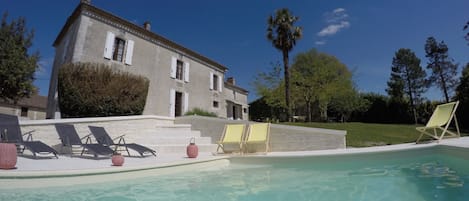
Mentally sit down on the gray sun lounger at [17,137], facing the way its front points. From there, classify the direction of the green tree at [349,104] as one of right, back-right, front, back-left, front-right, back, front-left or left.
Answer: front-left

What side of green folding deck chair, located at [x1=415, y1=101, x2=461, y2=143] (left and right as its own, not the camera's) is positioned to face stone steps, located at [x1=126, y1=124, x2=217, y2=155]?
front

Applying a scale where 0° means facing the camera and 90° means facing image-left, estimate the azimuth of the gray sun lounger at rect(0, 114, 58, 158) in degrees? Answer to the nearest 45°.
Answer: approximately 315°

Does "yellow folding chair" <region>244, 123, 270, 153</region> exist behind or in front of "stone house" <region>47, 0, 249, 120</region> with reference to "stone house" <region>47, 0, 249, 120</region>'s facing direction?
in front

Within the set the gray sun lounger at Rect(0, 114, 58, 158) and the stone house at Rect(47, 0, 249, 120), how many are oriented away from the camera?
0

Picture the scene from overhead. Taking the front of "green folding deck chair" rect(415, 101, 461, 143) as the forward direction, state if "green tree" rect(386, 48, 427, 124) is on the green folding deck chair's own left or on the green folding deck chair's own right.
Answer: on the green folding deck chair's own right

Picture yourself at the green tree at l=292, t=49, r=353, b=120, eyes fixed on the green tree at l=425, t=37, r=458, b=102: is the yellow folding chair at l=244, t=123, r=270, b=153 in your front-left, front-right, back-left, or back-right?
back-right

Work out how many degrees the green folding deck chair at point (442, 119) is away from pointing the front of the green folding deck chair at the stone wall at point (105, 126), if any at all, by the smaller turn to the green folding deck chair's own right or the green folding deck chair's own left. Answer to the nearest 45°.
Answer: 0° — it already faces it

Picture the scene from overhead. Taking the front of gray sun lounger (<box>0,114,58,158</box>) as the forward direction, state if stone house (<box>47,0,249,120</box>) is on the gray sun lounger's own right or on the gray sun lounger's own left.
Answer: on the gray sun lounger's own left

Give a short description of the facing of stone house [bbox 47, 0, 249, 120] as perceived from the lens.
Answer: facing the viewer and to the right of the viewer

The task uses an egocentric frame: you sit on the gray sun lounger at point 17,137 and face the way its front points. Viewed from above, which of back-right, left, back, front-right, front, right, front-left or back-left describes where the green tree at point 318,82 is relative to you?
front-left
